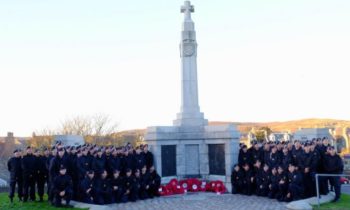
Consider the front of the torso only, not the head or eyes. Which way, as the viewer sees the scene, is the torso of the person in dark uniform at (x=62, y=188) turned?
toward the camera

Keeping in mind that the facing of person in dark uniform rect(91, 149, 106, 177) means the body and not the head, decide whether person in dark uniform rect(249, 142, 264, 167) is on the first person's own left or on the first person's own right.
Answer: on the first person's own left

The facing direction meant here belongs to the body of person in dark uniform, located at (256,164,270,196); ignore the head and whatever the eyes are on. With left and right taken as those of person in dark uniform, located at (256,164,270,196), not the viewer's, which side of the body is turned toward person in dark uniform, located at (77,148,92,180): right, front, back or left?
right

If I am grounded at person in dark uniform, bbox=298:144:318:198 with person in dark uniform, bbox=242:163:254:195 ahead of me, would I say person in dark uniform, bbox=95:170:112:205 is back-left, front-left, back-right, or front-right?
front-left

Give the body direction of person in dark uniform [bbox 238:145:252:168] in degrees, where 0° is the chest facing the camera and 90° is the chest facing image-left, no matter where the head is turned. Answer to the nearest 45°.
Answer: approximately 0°

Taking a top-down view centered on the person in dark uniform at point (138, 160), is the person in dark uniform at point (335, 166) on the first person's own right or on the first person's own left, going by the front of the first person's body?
on the first person's own left

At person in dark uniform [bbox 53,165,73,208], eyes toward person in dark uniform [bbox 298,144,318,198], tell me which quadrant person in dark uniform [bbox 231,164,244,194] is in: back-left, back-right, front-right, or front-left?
front-left

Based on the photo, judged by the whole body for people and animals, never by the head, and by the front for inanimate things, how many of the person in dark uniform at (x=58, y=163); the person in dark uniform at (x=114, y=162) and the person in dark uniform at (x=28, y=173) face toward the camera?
3

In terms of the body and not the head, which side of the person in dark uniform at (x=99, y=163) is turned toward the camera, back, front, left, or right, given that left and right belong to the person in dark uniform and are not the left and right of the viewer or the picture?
front

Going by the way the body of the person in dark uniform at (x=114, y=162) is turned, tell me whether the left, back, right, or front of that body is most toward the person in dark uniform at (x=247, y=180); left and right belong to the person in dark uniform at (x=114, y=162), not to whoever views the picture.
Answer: left

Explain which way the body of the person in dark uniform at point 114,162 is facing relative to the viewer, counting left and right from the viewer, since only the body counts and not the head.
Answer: facing the viewer

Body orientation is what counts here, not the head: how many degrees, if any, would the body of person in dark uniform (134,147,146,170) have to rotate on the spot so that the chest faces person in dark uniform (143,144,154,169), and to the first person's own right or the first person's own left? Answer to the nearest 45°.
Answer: approximately 135° to the first person's own left

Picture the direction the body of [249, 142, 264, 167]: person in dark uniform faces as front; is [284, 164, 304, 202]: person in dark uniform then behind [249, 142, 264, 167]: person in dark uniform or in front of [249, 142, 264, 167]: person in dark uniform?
in front
